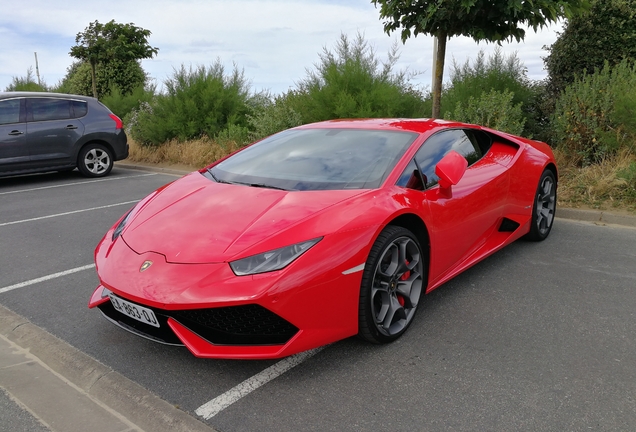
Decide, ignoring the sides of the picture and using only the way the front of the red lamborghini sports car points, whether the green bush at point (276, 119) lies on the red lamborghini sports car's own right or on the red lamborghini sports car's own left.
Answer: on the red lamborghini sports car's own right

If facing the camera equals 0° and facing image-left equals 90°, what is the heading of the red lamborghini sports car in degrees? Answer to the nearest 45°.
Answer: approximately 45°

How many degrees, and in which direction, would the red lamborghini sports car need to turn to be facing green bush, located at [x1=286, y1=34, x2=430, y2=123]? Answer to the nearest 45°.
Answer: approximately 135° to its right

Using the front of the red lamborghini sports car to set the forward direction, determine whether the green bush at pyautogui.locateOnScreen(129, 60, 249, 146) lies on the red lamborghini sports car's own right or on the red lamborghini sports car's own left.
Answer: on the red lamborghini sports car's own right

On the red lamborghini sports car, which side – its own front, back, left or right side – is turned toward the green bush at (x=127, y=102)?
right

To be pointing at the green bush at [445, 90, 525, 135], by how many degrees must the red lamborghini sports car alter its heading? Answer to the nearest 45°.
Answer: approximately 180°

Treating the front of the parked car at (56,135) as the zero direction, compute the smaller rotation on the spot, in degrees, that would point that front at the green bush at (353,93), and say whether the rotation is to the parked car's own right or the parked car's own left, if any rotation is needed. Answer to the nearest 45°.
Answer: approximately 180°

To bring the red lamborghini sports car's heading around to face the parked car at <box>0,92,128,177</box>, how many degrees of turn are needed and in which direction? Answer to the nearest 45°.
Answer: approximately 90° to its right

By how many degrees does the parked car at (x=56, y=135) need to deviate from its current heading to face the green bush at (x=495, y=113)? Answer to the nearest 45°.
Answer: approximately 135° to its left

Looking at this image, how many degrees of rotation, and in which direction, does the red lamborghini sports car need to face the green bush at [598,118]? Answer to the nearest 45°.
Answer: approximately 180°

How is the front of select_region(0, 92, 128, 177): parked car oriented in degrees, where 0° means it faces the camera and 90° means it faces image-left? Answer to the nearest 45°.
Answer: approximately 90°

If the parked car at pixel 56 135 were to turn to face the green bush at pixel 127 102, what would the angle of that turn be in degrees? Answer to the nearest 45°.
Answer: approximately 90° to its right
